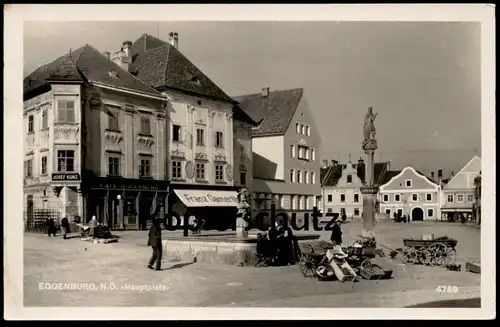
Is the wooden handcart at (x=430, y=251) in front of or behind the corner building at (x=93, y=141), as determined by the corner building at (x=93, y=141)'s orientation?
in front

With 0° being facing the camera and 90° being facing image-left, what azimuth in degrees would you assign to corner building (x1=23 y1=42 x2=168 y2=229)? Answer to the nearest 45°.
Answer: approximately 315°
